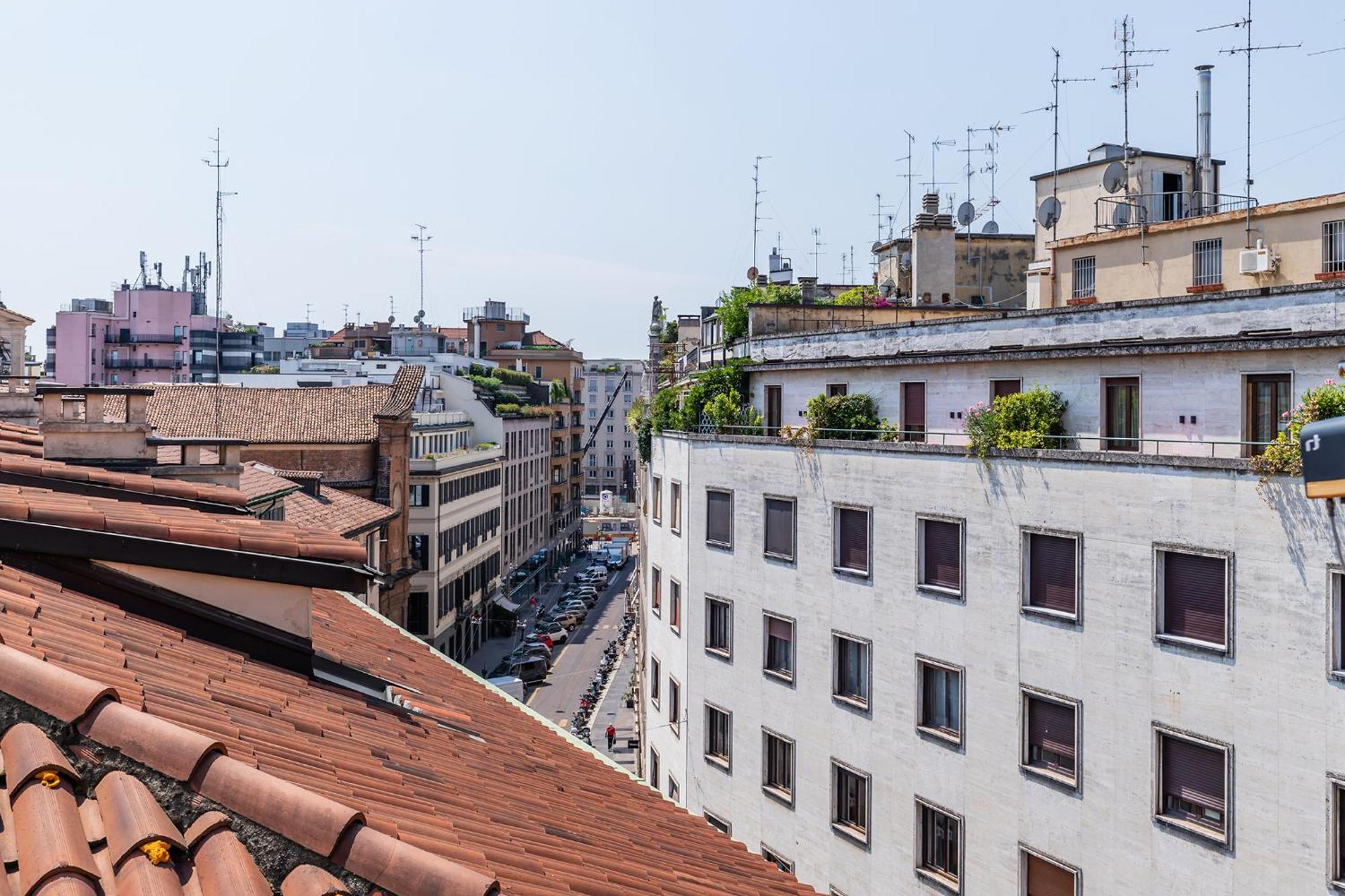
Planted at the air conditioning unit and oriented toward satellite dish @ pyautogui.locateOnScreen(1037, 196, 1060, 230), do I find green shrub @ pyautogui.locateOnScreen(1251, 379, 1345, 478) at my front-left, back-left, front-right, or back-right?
back-left

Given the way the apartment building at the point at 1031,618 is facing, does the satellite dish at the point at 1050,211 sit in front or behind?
behind

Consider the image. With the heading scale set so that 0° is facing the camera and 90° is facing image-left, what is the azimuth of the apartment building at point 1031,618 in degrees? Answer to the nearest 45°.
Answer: approximately 45°

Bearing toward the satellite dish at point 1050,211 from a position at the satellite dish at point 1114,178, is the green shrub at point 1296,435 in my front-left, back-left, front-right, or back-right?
back-left

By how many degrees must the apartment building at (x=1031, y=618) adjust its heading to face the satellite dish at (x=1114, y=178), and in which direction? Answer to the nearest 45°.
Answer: approximately 135° to its right

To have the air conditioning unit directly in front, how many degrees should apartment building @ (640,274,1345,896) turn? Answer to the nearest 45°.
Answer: approximately 180°
